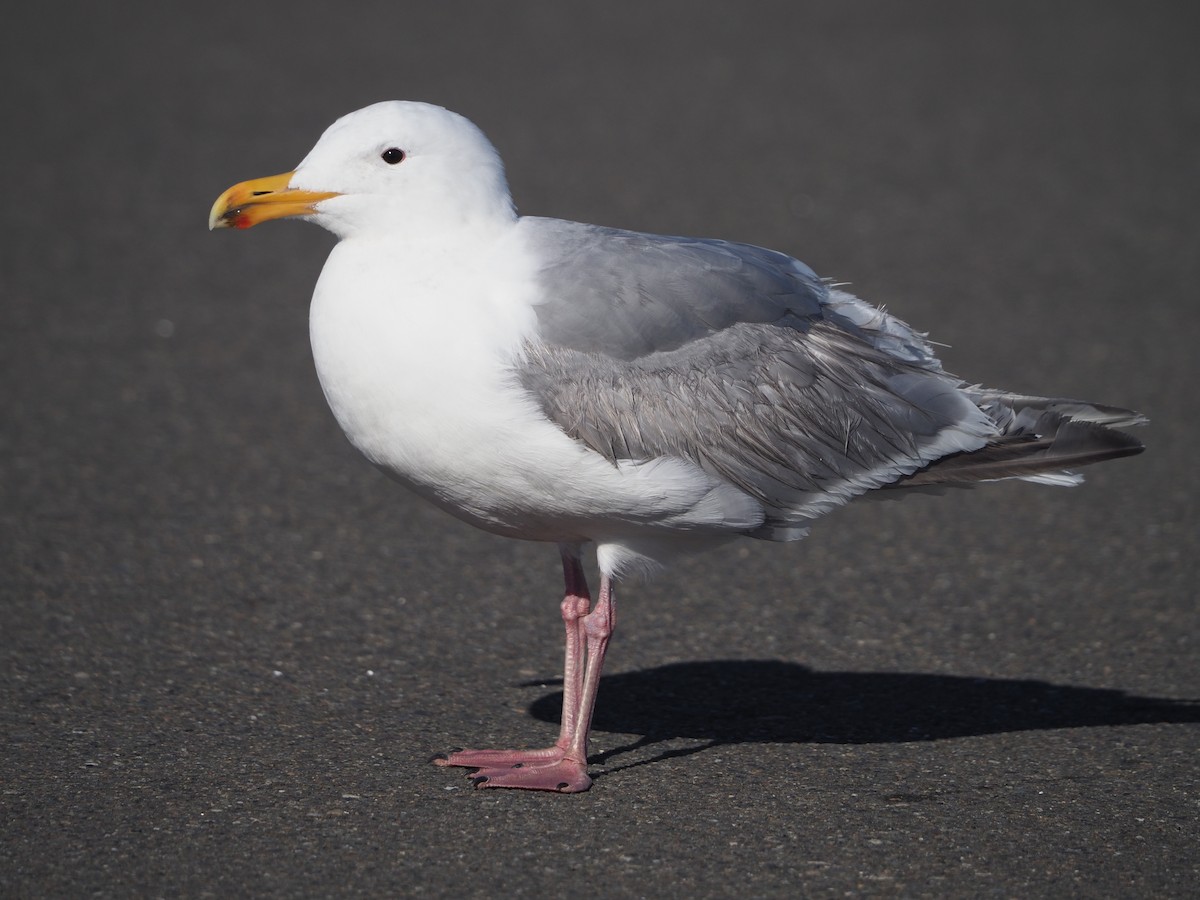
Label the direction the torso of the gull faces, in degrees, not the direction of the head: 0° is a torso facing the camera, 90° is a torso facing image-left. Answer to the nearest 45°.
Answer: approximately 90°
